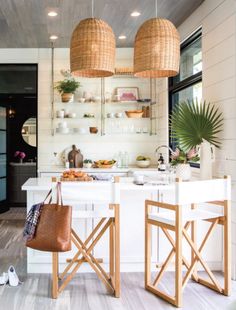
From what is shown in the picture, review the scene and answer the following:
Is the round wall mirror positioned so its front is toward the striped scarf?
yes

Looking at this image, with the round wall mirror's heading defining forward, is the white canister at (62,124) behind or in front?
in front

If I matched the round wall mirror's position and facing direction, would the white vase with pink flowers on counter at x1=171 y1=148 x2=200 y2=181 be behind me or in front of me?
in front

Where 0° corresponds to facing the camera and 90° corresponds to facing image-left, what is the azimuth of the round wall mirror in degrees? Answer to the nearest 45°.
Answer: approximately 0°

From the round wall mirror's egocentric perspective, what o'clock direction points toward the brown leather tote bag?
The brown leather tote bag is roughly at 12 o'clock from the round wall mirror.

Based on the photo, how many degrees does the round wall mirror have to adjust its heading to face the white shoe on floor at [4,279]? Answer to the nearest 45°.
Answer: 0° — it already faces it
